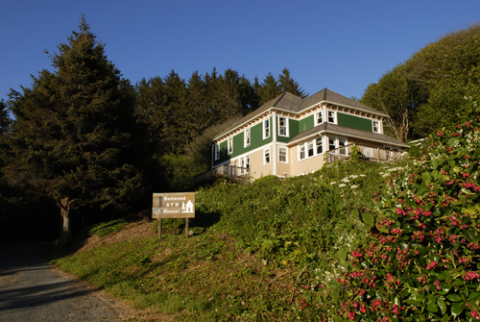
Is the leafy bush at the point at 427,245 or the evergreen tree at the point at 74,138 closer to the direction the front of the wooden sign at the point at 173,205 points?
the leafy bush

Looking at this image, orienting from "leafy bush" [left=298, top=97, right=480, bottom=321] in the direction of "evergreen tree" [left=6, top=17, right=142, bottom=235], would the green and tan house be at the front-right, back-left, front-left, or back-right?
front-right

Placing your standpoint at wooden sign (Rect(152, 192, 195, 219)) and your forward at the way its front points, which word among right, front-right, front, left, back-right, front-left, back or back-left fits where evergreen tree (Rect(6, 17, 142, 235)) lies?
back-right

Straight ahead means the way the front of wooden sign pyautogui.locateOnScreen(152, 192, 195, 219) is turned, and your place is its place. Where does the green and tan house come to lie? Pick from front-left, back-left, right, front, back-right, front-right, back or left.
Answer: back-left

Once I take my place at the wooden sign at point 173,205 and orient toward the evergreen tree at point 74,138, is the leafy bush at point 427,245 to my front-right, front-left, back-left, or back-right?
back-left

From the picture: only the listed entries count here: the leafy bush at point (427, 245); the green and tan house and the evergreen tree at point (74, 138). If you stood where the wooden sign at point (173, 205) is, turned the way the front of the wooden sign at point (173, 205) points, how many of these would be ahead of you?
1

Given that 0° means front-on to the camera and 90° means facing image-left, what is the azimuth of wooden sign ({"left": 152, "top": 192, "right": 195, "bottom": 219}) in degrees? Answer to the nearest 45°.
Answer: approximately 0°

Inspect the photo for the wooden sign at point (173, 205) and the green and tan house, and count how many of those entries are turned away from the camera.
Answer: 0

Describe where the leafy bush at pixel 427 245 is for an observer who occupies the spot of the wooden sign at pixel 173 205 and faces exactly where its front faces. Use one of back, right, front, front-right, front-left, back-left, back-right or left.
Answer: front

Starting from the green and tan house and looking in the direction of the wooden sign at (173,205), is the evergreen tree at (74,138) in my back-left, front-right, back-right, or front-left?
front-right

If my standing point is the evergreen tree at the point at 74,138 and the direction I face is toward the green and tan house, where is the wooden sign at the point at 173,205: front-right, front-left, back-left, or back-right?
front-right
